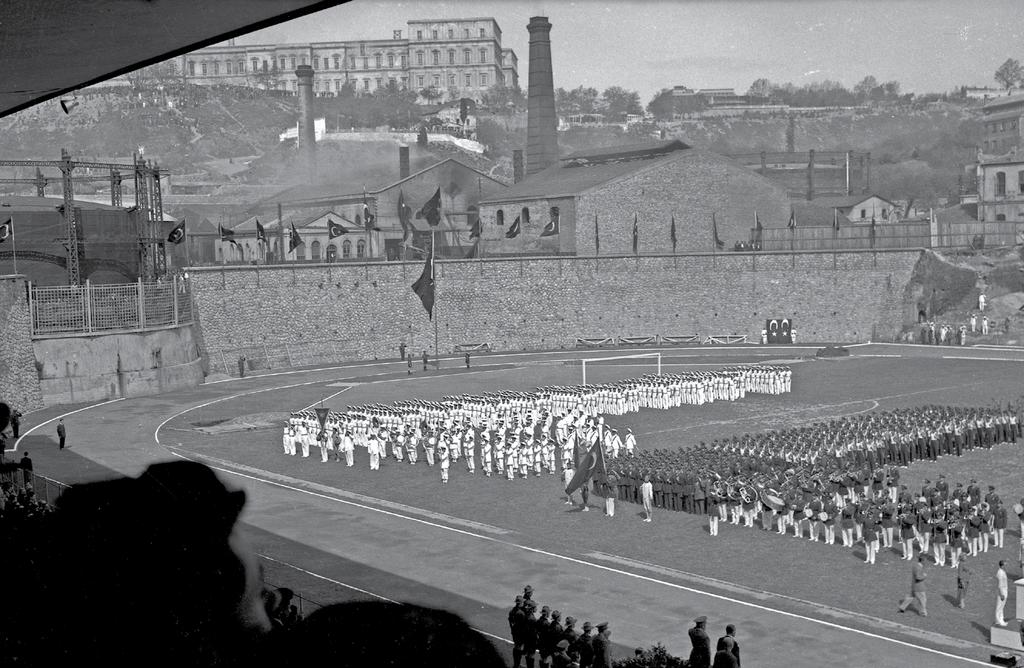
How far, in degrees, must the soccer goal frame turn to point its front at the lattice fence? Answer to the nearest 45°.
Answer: approximately 90° to its right

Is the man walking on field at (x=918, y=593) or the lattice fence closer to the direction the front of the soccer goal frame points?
the man walking on field

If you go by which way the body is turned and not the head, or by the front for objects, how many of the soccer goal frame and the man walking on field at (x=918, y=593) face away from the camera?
0

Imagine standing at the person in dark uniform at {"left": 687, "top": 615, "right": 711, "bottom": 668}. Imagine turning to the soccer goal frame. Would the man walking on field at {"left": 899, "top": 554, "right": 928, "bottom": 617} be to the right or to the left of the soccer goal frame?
right

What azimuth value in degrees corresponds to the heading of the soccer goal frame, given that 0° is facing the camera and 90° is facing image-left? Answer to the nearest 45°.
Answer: approximately 315°

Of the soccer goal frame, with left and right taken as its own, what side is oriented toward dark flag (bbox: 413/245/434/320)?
right
